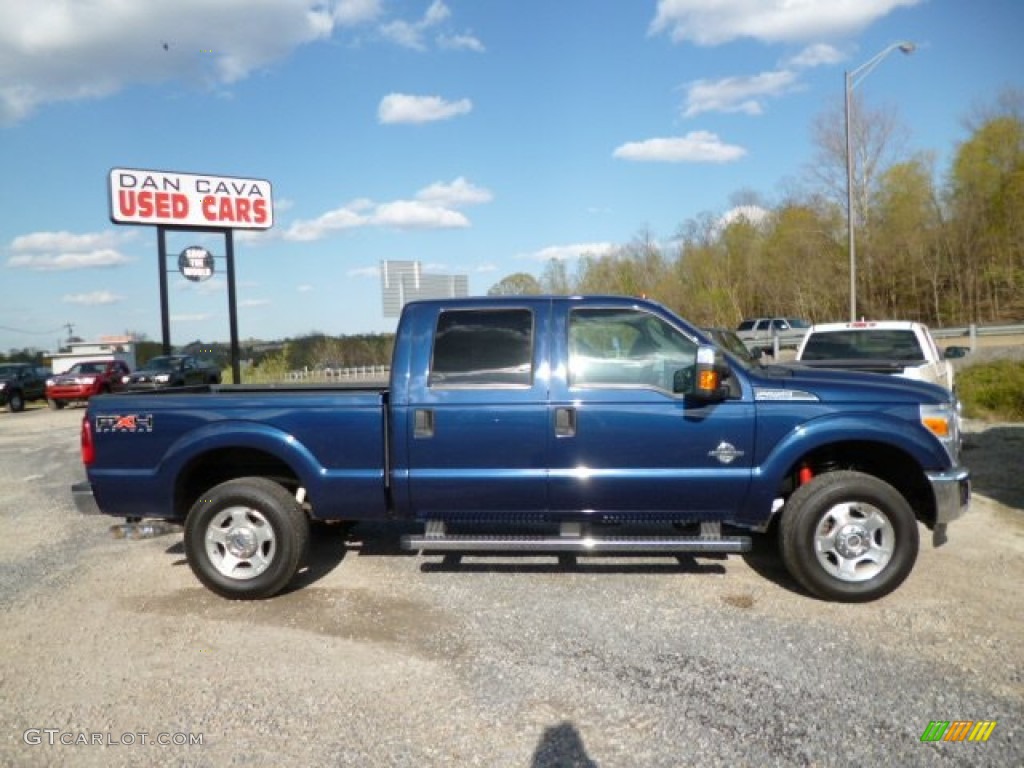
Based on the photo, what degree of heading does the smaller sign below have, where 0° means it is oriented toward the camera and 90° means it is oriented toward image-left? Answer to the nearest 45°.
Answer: approximately 0°

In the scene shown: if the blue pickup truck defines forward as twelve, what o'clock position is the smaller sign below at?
The smaller sign below is roughly at 8 o'clock from the blue pickup truck.

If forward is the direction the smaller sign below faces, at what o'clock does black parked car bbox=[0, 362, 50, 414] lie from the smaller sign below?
The black parked car is roughly at 4 o'clock from the smaller sign below.

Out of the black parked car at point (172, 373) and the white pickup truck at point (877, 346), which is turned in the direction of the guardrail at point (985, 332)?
the white pickup truck

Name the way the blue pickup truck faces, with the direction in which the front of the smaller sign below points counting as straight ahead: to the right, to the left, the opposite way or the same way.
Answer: to the left

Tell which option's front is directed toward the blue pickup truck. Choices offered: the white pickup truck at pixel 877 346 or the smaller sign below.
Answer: the smaller sign below

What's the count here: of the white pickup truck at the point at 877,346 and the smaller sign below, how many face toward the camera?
1

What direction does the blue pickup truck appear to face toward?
to the viewer's right

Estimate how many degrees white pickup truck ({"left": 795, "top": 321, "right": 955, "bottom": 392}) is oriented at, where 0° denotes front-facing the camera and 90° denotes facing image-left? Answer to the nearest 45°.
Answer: approximately 180°
